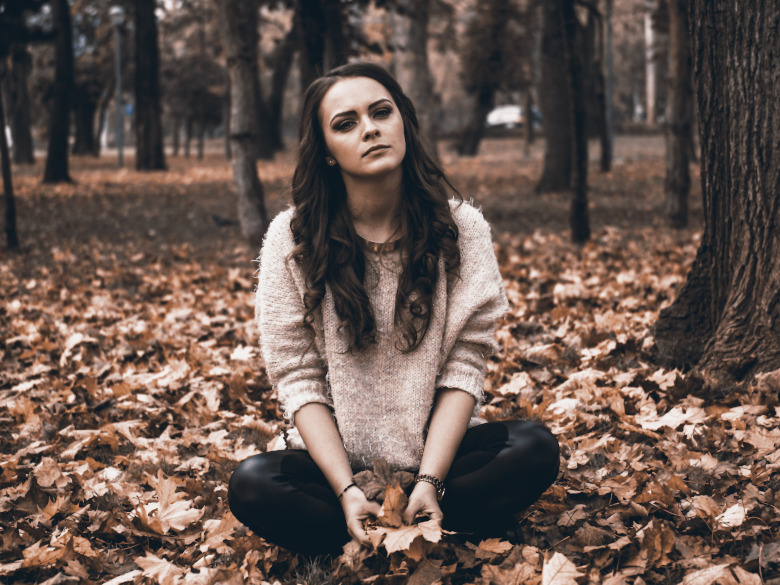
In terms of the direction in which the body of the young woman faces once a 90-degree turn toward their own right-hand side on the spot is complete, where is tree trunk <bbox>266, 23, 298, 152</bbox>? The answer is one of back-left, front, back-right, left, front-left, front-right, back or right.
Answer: right

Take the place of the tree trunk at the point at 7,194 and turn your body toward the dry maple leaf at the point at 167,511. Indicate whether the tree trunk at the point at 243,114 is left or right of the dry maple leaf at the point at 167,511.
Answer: left

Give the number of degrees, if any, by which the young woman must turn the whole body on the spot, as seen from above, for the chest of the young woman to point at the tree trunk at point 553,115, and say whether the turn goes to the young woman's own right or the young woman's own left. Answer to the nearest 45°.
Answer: approximately 180°

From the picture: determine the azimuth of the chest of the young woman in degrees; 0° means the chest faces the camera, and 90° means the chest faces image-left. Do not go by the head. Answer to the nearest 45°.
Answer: approximately 0°

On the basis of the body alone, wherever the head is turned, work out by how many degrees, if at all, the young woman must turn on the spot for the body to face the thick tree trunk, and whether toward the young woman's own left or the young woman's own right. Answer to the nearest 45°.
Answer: approximately 135° to the young woman's own left

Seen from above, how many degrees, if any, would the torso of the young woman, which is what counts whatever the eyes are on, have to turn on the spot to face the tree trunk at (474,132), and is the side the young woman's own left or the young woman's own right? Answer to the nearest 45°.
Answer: approximately 180°
